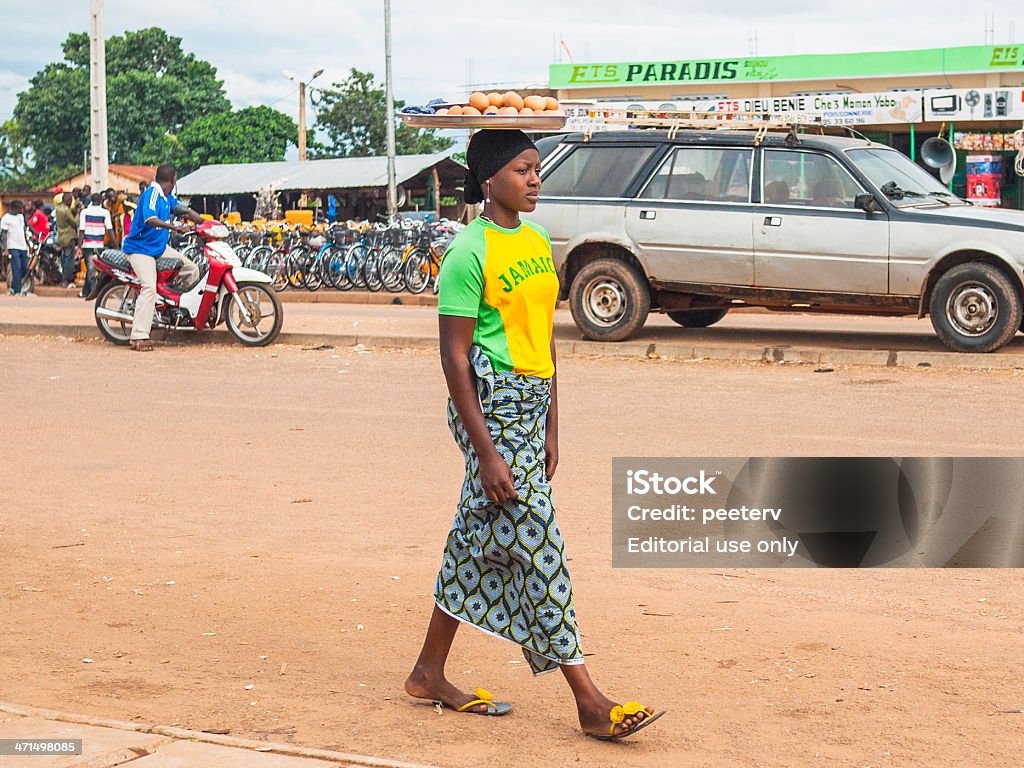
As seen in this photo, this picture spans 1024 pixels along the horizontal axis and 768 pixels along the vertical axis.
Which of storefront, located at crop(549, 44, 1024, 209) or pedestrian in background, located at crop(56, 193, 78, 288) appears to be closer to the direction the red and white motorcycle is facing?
the storefront

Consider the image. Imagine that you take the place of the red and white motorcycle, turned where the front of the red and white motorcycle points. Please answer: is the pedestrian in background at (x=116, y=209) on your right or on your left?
on your left

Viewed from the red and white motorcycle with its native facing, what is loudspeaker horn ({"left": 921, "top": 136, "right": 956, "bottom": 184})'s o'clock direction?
The loudspeaker horn is roughly at 11 o'clock from the red and white motorcycle.

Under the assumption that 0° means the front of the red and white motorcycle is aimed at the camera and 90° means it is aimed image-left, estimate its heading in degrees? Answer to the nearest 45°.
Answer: approximately 270°

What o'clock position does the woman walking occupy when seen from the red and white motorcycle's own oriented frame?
The woman walking is roughly at 3 o'clock from the red and white motorcycle.

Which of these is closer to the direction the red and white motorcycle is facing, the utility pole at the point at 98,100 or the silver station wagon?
the silver station wagon

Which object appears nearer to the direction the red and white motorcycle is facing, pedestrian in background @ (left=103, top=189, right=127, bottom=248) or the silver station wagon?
the silver station wagon

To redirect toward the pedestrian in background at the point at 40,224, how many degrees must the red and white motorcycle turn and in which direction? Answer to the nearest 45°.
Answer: approximately 90° to its left

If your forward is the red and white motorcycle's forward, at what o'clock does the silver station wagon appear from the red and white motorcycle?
The silver station wagon is roughly at 1 o'clock from the red and white motorcycle.

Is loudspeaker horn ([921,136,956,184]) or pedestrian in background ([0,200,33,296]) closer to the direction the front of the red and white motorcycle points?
the loudspeaker horn

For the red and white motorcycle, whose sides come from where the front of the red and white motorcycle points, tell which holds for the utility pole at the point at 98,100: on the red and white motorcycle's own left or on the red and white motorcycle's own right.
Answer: on the red and white motorcycle's own left
